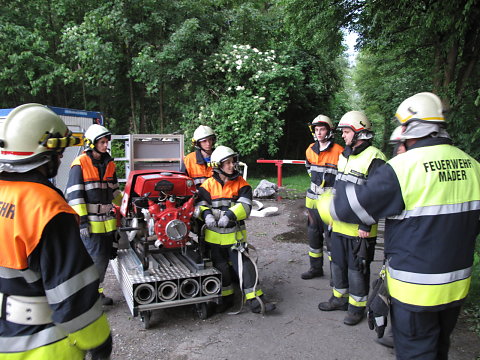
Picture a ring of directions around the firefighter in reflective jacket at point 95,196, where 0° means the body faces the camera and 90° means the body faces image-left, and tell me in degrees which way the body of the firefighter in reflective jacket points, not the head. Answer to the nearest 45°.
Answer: approximately 315°

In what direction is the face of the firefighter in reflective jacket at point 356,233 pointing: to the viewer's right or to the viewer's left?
to the viewer's left

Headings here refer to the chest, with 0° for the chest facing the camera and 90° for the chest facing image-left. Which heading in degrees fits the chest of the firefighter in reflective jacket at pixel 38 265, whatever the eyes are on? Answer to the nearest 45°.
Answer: approximately 225°

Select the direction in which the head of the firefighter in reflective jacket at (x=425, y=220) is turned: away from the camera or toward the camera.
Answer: away from the camera

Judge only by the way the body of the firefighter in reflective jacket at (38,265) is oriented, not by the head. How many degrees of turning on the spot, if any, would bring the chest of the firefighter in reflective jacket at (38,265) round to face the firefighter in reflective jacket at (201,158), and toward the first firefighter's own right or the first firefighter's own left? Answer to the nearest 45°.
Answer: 0° — they already face them

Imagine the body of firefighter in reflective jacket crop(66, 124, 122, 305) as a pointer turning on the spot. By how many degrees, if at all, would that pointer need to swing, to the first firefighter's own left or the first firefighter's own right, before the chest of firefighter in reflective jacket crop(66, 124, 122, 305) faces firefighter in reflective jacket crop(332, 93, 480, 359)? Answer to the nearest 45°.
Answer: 0° — they already face them

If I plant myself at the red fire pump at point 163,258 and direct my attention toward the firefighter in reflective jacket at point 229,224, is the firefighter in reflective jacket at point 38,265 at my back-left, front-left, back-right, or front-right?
back-right

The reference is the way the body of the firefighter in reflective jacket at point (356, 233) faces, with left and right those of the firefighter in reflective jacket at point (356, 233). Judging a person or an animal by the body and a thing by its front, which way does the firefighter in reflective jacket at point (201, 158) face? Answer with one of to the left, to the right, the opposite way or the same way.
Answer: to the left

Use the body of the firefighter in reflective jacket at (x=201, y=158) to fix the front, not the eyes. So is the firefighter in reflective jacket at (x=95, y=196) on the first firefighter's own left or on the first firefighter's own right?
on the first firefighter's own right
